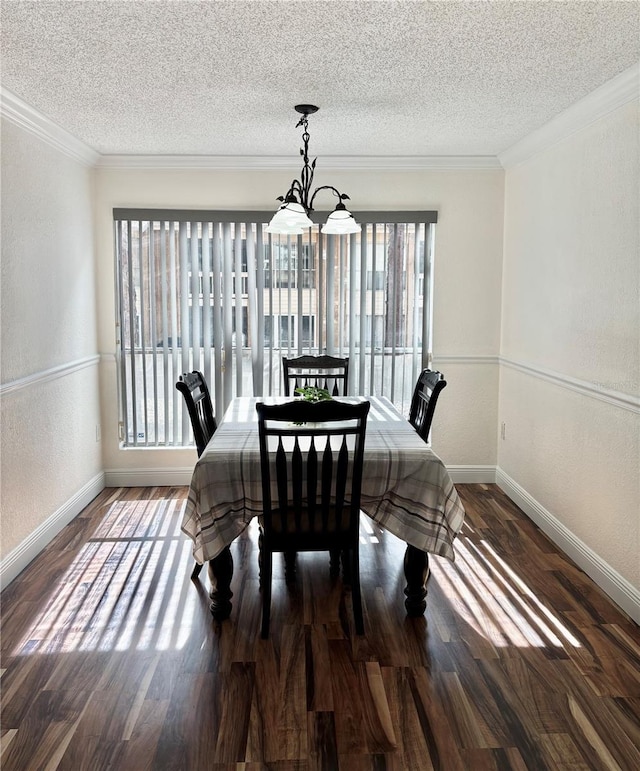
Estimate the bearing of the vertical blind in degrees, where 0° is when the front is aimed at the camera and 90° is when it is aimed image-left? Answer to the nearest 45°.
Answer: approximately 0°

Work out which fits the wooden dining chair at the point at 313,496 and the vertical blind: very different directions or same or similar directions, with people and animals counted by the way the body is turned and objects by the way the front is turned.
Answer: very different directions

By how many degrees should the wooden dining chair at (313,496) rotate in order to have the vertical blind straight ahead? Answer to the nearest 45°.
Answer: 0° — it already faces it

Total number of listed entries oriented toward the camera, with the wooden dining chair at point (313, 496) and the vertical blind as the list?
1

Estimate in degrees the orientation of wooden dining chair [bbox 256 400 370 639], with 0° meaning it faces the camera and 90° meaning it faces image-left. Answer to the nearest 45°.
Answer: approximately 180°

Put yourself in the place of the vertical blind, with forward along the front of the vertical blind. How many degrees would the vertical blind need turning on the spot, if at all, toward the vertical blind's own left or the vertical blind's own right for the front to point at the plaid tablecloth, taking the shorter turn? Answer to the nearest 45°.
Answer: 0° — it already faces it
